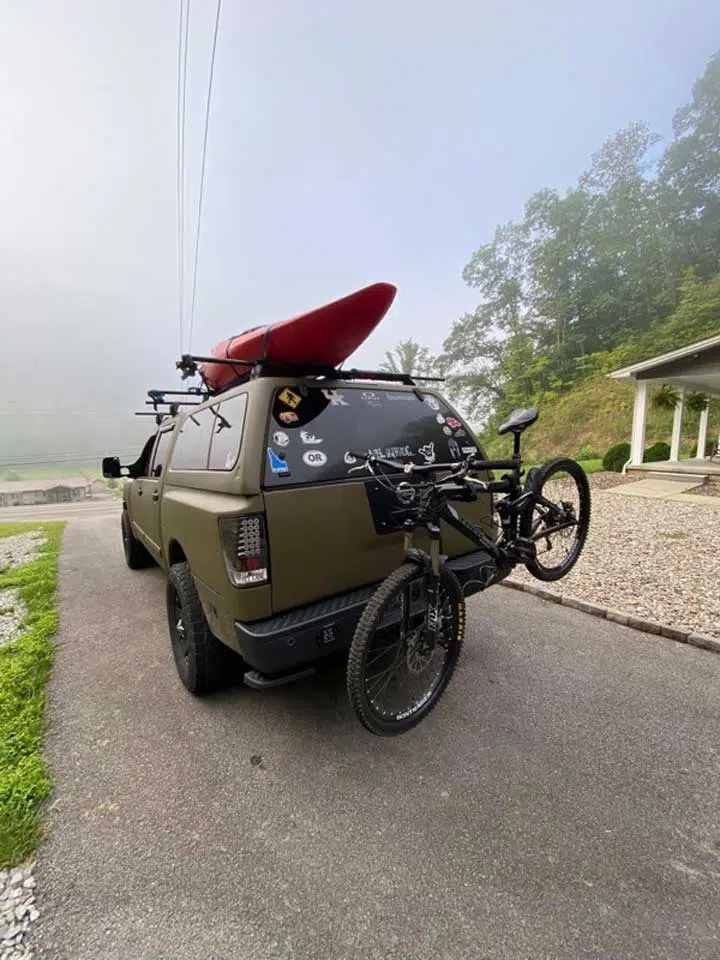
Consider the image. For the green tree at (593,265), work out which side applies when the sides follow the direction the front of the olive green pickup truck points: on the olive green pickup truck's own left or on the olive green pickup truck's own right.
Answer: on the olive green pickup truck's own right

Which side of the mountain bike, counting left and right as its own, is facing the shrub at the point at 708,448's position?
back

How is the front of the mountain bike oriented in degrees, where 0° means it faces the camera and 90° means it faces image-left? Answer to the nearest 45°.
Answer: approximately 45°

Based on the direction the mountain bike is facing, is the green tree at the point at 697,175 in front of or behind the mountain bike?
behind

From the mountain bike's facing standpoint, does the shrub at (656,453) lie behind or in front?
behind

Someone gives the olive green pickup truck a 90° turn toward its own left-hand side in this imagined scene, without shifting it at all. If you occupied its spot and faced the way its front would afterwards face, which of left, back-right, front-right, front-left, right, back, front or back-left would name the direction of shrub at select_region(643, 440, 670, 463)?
back

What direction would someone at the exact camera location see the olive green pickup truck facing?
facing away from the viewer and to the left of the viewer

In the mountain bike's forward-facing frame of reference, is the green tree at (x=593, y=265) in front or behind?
behind
